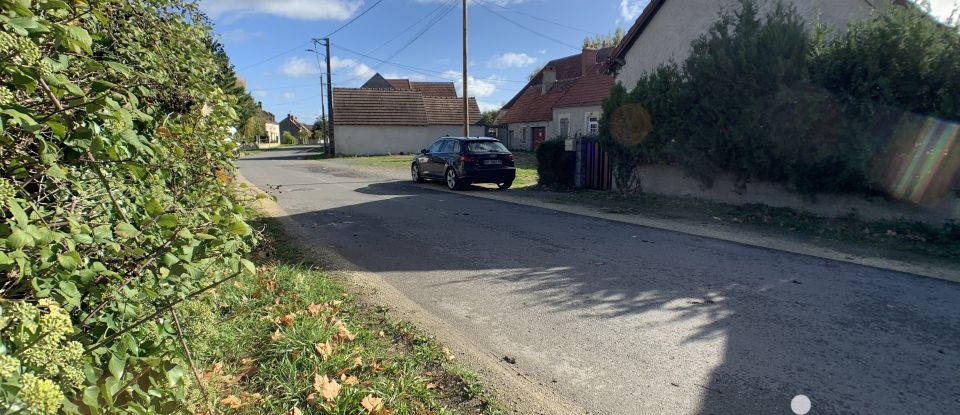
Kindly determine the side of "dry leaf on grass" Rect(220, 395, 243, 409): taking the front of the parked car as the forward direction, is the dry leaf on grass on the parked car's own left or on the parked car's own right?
on the parked car's own left

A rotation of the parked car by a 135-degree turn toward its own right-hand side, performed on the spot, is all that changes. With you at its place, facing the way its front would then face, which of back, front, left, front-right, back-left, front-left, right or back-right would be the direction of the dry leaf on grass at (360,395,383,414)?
right

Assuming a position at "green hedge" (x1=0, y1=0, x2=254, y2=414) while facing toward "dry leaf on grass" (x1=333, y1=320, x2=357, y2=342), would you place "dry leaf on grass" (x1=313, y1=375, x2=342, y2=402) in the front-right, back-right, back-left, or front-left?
front-right

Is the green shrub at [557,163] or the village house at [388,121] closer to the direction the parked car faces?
the village house

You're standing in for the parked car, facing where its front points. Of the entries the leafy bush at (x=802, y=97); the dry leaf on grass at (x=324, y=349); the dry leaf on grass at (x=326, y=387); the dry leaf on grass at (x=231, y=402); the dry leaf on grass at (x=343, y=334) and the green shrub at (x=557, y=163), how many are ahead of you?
0

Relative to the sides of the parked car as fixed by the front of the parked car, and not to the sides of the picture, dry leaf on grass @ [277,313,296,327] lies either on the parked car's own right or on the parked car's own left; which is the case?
on the parked car's own left

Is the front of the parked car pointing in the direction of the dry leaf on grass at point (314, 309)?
no

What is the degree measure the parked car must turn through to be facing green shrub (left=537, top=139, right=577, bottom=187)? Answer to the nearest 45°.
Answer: approximately 135° to its right

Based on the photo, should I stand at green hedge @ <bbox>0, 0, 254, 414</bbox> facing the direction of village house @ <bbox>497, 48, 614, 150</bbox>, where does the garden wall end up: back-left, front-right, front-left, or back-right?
front-right

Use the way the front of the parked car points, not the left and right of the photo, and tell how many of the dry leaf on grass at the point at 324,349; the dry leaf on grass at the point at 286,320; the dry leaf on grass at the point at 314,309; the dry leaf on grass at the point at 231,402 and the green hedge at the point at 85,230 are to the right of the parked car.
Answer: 0

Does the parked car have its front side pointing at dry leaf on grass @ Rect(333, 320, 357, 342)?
no

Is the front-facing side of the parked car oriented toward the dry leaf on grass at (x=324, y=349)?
no

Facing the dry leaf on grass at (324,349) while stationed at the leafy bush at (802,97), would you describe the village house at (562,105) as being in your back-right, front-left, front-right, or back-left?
back-right

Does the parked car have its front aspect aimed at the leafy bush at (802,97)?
no

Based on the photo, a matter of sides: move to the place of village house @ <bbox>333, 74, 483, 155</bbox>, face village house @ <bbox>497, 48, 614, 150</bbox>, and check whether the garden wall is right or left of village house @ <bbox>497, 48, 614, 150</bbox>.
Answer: right

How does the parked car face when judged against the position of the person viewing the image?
facing away from the viewer and to the left of the viewer

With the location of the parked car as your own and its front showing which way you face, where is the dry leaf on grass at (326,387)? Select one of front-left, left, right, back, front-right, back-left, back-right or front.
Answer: back-left
